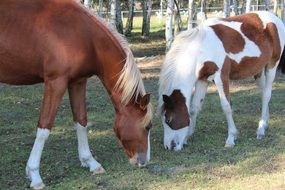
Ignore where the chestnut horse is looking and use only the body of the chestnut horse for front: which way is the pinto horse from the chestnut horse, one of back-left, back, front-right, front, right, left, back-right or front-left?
front-left

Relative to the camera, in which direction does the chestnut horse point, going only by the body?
to the viewer's right
